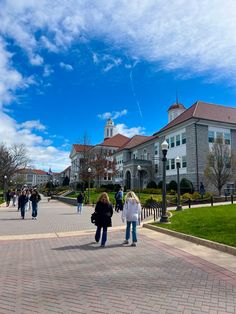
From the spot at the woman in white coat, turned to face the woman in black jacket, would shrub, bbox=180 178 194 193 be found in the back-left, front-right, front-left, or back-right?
back-right

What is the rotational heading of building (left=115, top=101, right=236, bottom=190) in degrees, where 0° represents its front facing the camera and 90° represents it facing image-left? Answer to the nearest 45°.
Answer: approximately 45°

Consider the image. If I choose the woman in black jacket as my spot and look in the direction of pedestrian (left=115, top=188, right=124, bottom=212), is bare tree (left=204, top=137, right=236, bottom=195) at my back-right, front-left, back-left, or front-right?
front-right

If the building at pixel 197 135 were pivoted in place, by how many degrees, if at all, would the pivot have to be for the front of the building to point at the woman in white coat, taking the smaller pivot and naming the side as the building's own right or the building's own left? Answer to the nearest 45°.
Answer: approximately 45° to the building's own left

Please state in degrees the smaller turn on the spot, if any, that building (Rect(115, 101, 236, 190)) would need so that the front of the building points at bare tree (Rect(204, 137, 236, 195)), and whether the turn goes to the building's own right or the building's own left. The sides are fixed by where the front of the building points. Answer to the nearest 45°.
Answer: approximately 45° to the building's own left

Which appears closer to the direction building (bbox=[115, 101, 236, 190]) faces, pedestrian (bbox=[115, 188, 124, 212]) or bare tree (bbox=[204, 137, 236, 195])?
the pedestrian

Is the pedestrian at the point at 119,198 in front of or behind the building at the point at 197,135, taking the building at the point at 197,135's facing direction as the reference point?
in front

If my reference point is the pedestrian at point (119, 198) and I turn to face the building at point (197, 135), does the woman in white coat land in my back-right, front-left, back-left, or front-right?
back-right

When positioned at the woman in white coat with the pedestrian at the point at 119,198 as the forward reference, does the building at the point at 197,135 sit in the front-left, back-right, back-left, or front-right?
front-right

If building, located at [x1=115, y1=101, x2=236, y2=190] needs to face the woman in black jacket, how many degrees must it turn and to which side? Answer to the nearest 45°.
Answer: approximately 45° to its left

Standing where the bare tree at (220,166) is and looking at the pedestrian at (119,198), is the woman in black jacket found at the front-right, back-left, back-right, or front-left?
front-left
